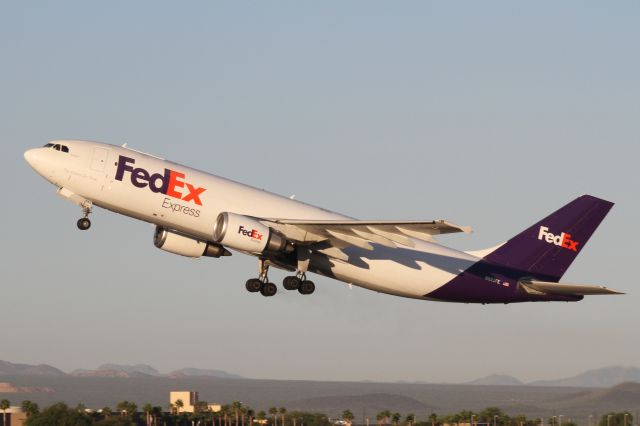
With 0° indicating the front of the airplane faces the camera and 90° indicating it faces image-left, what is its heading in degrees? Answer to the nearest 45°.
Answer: approximately 90°
